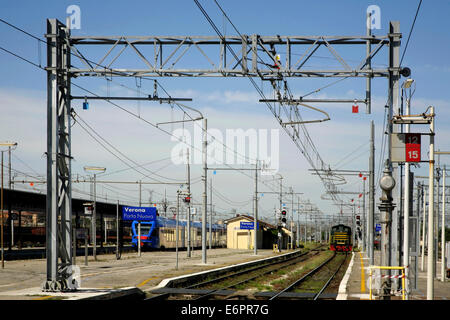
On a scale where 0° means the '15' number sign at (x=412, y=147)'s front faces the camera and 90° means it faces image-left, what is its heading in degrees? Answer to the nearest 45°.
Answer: approximately 0°

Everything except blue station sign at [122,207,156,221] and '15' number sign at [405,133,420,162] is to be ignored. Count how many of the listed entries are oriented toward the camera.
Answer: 2

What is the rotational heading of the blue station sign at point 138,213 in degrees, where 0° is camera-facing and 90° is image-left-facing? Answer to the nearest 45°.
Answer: approximately 0°

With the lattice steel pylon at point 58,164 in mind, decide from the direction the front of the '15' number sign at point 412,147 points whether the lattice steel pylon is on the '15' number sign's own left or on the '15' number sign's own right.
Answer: on the '15' number sign's own right

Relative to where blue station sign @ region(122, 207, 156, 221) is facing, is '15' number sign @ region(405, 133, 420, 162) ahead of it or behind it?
ahead
